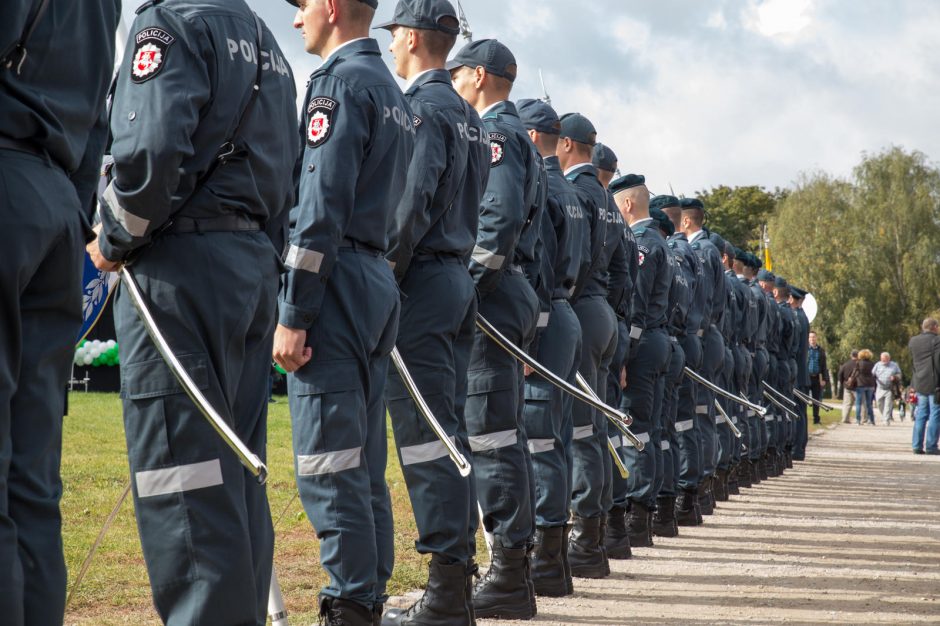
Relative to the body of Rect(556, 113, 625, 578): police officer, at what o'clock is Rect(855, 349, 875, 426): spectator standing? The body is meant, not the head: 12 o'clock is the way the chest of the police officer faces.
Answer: The spectator standing is roughly at 2 o'clock from the police officer.

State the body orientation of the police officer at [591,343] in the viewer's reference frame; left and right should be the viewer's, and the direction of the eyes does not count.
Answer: facing away from the viewer and to the left of the viewer

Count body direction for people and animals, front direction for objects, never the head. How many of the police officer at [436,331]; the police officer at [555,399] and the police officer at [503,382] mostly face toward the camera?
0

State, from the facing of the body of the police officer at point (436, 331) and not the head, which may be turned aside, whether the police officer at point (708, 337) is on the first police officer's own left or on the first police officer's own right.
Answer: on the first police officer's own right

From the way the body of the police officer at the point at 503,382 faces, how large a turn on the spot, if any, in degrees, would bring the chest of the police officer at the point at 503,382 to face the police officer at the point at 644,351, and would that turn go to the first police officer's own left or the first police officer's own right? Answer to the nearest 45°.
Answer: approximately 90° to the first police officer's own right

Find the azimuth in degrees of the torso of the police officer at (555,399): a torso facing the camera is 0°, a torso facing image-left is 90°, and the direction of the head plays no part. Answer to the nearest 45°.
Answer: approximately 135°
